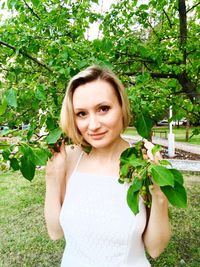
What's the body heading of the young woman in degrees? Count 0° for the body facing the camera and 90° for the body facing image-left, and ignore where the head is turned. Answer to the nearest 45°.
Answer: approximately 0°
